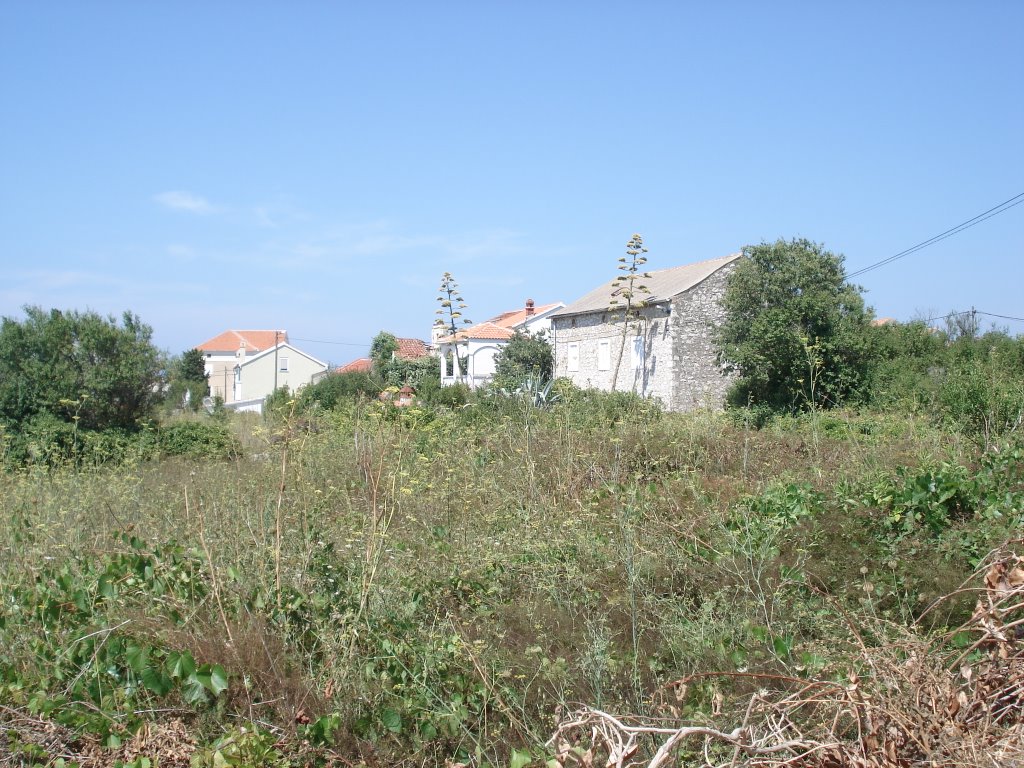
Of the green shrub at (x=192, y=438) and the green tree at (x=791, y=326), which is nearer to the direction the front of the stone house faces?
the green shrub

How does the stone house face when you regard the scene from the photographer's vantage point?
facing the viewer and to the left of the viewer

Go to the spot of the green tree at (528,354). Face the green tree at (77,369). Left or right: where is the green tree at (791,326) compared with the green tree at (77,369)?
left

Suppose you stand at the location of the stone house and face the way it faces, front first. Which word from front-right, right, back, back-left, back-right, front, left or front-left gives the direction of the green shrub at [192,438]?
front

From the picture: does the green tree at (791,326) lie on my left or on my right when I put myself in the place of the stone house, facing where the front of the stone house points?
on my left

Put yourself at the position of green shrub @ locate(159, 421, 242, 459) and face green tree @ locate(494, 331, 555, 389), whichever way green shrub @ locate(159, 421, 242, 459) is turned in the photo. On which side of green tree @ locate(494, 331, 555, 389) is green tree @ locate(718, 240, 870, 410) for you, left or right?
right

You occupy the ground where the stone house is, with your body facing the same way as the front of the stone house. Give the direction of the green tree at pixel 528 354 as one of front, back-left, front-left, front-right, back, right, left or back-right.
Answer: right

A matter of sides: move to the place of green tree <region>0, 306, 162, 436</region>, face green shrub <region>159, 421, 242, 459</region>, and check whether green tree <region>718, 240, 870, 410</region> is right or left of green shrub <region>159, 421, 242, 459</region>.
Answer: left

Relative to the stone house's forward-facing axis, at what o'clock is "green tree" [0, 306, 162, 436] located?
The green tree is roughly at 12 o'clock from the stone house.
